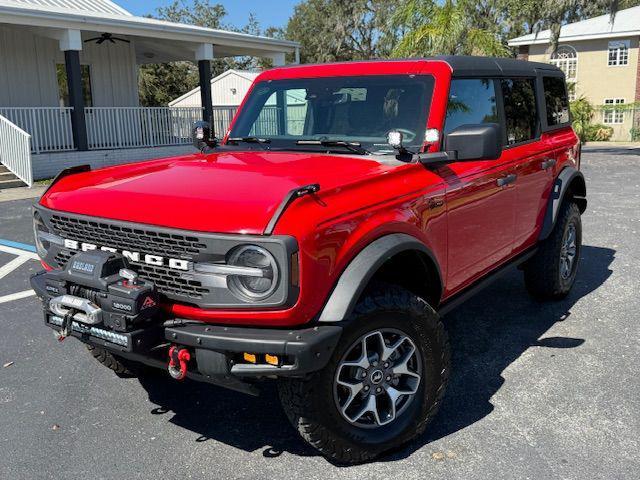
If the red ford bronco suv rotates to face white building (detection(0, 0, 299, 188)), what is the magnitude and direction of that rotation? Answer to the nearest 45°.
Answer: approximately 135° to its right

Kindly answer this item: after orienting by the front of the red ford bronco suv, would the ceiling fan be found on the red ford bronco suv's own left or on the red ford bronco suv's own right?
on the red ford bronco suv's own right

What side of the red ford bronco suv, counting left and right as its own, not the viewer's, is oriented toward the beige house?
back

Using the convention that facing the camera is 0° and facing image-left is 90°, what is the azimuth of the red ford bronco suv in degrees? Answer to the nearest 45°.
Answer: approximately 45°

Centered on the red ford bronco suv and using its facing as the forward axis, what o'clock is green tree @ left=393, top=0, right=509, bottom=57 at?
The green tree is roughly at 5 o'clock from the red ford bronco suv.

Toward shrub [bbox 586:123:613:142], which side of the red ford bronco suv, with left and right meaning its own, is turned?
back
